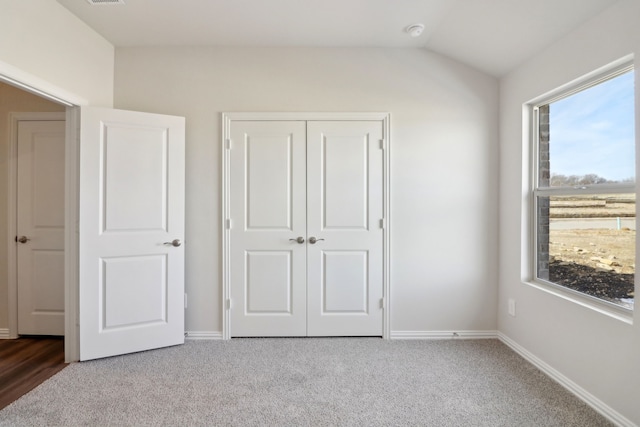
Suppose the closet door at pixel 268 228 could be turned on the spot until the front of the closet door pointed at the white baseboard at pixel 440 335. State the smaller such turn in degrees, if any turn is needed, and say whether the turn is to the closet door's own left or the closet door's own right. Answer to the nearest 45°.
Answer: approximately 90° to the closet door's own left

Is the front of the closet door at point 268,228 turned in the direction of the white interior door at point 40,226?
no

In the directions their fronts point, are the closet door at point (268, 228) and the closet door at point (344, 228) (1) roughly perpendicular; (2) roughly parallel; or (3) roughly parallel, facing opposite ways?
roughly parallel

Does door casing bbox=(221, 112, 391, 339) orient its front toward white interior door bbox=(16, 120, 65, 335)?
no

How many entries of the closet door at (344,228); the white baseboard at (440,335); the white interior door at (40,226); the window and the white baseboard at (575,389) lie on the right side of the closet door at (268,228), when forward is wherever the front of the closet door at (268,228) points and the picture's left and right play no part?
1

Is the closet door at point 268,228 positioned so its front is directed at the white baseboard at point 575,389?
no

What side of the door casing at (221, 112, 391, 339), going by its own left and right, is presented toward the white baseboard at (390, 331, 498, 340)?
left

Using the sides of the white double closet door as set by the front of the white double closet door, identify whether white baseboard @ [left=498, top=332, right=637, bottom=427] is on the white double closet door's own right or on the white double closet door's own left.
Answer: on the white double closet door's own left

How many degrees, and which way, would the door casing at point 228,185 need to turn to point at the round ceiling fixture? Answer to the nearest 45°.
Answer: approximately 90° to its left

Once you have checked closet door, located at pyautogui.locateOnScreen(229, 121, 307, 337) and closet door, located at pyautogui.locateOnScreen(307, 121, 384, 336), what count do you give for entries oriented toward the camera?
2

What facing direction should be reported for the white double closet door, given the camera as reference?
facing the viewer

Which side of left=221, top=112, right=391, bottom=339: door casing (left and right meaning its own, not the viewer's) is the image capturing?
front
